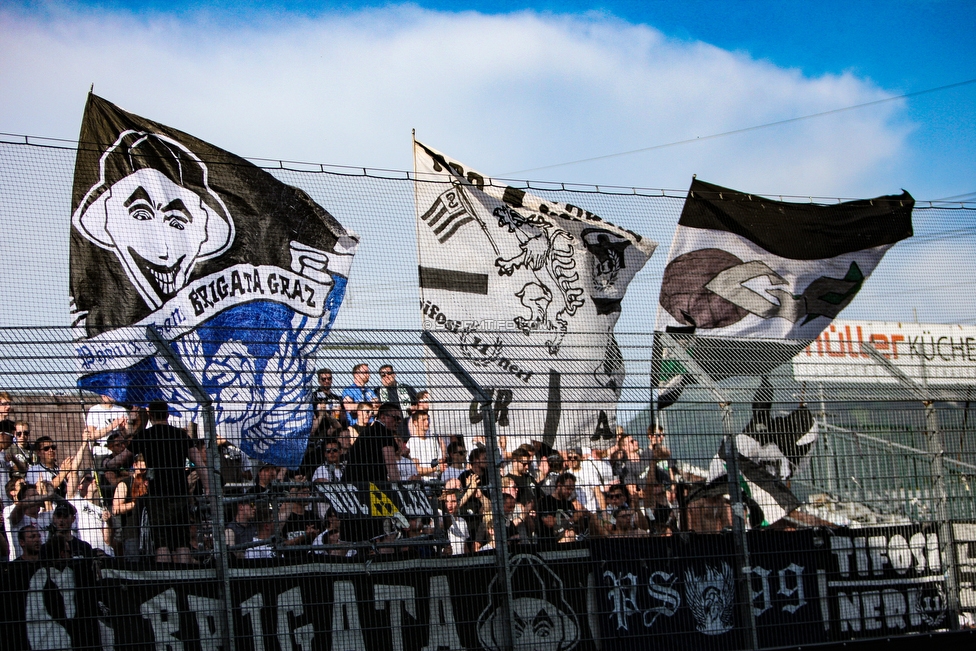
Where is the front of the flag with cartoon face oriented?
toward the camera

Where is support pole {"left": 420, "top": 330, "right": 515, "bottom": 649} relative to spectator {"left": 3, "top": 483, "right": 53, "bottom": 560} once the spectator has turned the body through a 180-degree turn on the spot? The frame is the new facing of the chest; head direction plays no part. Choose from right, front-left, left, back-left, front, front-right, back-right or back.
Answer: back-right

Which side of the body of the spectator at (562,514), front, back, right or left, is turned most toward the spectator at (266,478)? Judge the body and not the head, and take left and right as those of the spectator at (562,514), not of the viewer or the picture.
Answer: right

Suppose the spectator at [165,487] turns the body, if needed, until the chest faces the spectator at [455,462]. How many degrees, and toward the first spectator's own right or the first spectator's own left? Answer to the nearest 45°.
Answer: approximately 90° to the first spectator's own right

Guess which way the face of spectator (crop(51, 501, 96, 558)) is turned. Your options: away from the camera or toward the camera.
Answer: toward the camera

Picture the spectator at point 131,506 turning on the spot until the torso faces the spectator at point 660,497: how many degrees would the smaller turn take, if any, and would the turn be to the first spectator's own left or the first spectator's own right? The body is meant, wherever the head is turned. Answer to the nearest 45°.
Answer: approximately 45° to the first spectator's own left

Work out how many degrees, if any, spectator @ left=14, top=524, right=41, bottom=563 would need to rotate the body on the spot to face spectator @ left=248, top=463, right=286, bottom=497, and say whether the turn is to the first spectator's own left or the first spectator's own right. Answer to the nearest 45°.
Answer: approximately 45° to the first spectator's own left

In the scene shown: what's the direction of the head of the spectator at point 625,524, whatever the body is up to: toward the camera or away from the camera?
toward the camera

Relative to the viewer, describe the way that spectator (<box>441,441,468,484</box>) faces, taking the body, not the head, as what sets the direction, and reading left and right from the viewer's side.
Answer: facing the viewer and to the right of the viewer

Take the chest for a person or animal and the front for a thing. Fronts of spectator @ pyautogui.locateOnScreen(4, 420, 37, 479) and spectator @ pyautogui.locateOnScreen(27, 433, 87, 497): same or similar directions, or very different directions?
same or similar directions

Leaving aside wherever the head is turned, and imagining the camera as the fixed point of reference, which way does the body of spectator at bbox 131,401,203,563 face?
away from the camera

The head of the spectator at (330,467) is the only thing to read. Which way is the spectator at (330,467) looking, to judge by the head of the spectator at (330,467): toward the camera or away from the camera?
toward the camera

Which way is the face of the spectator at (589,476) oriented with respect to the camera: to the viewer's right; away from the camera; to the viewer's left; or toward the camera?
toward the camera

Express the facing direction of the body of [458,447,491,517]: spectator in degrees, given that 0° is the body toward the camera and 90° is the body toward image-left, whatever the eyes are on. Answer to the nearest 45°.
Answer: approximately 315°
